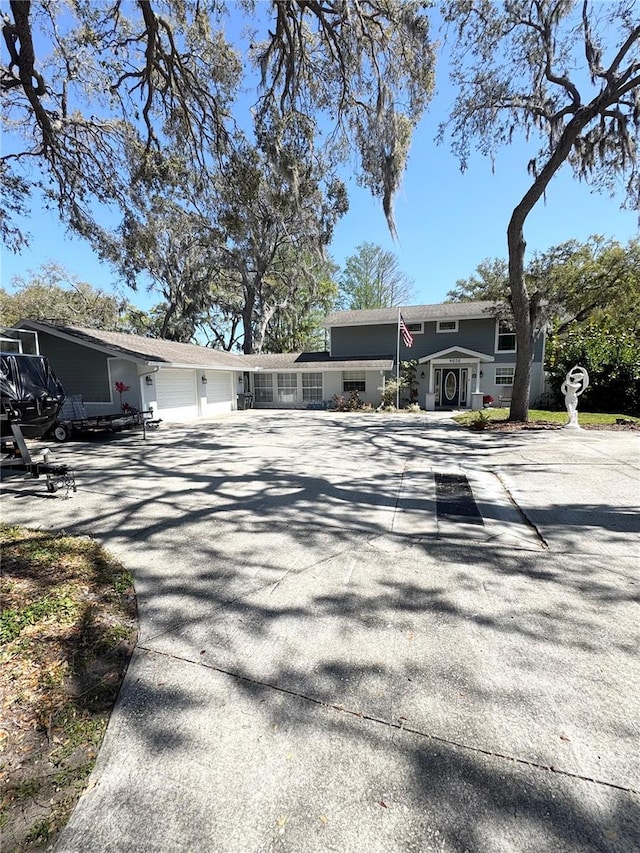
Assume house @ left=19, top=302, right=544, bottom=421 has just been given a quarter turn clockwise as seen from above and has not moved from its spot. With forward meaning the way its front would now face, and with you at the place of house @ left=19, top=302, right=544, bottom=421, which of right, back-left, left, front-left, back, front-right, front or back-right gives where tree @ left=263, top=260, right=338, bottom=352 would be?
right

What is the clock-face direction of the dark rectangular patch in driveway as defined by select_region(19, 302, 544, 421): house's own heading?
The dark rectangular patch in driveway is roughly at 12 o'clock from the house.

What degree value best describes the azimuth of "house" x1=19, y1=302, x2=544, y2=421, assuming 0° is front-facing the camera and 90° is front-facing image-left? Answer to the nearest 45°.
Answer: approximately 0°

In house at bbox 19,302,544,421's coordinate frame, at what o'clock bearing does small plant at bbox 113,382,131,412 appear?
The small plant is roughly at 2 o'clock from the house.

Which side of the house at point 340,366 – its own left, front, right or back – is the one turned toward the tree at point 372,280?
back

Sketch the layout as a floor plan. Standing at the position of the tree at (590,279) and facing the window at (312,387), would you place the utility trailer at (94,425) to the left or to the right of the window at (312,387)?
left

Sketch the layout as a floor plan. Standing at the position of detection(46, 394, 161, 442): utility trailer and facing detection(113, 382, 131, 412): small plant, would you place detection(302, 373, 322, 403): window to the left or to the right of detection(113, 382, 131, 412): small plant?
right

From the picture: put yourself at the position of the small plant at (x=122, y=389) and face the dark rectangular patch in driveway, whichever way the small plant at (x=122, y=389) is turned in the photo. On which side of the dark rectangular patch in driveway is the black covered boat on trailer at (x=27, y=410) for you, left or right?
right

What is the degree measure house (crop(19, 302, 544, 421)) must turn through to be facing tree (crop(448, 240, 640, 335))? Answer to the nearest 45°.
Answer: approximately 90° to its left

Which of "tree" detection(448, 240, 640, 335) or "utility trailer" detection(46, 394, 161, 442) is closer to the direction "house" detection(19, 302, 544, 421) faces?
the utility trailer
